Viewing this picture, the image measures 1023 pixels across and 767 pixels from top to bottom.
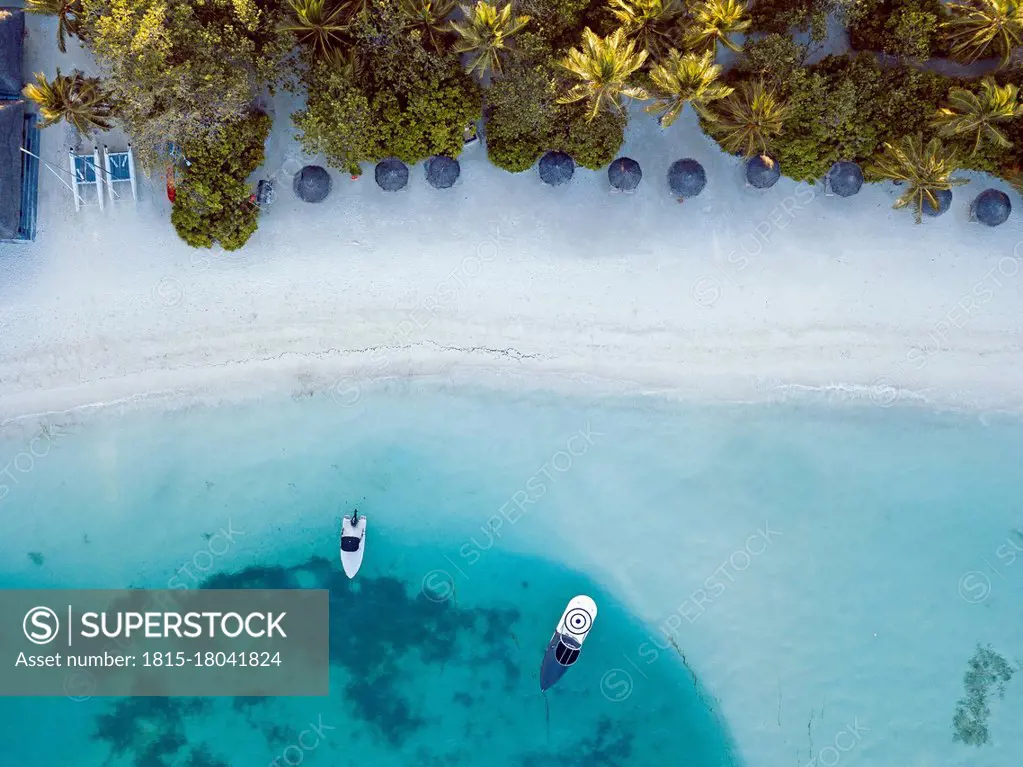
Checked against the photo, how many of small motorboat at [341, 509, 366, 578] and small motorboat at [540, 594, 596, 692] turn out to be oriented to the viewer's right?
0

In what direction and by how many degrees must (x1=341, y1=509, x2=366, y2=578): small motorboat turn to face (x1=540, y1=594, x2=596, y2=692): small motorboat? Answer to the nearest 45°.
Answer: approximately 90° to its left

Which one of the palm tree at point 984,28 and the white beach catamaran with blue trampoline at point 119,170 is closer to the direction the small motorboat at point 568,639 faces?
the white beach catamaran with blue trampoline

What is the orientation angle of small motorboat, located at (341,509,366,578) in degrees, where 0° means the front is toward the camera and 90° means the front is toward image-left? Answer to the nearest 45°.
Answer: approximately 0°

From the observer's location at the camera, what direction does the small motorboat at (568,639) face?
facing the viewer and to the left of the viewer
